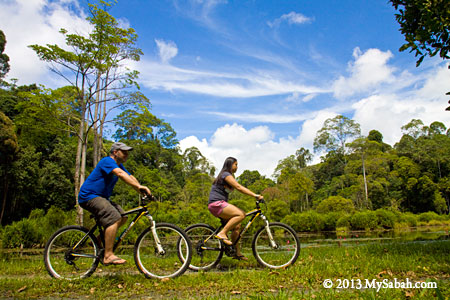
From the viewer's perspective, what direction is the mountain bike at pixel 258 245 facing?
to the viewer's right

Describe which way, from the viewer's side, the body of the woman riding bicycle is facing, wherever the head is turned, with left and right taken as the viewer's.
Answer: facing to the right of the viewer

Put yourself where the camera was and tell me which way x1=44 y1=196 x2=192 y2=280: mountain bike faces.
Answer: facing to the right of the viewer

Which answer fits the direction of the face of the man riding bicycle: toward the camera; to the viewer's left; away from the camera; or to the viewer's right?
to the viewer's right

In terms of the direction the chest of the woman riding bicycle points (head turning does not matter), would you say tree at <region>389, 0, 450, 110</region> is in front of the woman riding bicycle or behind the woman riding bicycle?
in front

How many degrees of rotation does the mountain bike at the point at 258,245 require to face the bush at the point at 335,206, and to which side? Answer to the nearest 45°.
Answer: approximately 90° to its left

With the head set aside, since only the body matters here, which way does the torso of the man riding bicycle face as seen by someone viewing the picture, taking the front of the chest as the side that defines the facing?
to the viewer's right

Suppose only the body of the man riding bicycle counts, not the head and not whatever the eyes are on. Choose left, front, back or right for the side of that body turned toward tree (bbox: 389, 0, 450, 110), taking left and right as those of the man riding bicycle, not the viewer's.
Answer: front

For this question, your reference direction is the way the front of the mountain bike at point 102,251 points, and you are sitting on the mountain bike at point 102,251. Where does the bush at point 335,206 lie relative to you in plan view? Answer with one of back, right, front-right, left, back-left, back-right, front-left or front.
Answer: front-left

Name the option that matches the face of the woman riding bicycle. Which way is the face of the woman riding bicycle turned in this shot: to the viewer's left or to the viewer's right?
to the viewer's right
